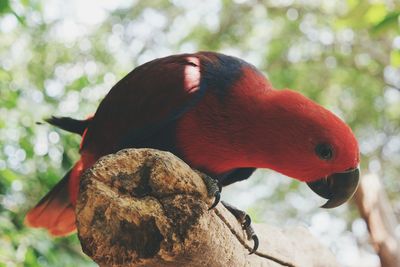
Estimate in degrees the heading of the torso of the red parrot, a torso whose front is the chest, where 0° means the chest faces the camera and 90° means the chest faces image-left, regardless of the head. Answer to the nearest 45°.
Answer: approximately 270°

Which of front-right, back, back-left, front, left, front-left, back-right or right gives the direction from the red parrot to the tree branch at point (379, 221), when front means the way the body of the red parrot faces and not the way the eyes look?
front-left

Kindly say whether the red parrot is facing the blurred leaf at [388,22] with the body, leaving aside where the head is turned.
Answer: no

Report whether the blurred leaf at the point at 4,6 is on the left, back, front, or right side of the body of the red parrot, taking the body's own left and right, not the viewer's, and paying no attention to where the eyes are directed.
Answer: back
